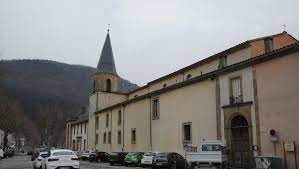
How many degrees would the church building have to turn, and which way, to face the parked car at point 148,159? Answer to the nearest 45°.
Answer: approximately 90° to its right

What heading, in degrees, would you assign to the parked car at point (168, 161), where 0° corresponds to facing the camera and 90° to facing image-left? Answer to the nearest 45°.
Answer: approximately 225°

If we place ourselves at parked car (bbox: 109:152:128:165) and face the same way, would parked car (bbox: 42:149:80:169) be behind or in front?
behind

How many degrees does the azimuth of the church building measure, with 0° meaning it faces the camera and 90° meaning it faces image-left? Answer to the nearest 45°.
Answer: approximately 45°

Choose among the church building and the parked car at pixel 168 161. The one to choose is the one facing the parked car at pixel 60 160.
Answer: the church building

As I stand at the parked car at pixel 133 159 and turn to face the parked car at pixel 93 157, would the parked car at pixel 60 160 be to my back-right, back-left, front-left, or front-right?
back-left

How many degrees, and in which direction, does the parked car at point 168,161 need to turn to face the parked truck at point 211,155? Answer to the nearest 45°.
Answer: approximately 90° to its right
